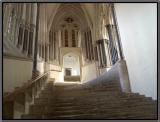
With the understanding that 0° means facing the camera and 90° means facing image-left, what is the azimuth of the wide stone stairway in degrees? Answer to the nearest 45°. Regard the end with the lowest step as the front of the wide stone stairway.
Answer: approximately 0°
